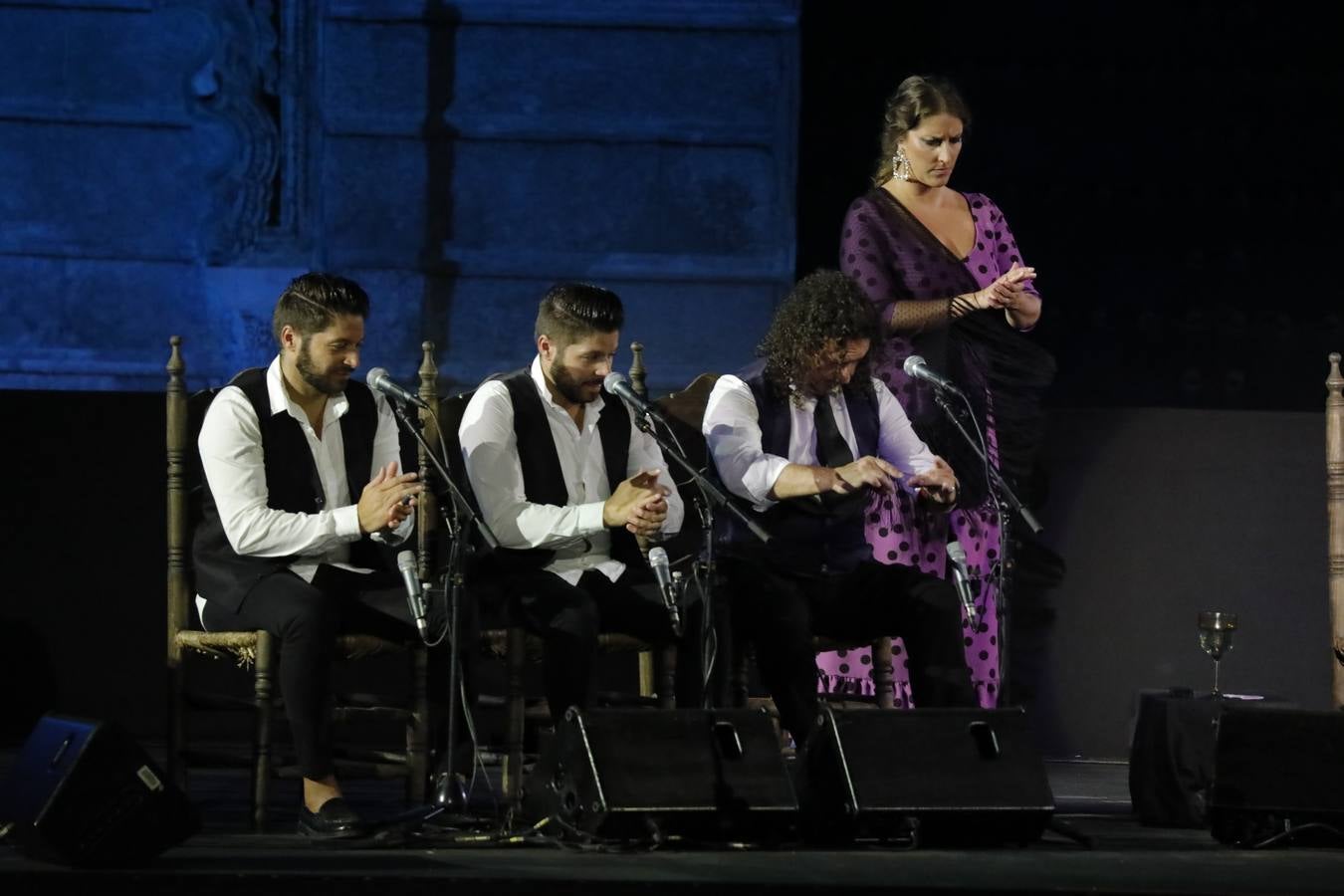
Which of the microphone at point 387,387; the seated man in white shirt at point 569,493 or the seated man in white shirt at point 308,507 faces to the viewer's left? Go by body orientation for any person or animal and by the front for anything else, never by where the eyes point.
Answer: the microphone

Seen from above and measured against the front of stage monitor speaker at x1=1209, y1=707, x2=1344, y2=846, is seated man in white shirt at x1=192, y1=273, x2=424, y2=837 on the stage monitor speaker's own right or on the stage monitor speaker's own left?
on the stage monitor speaker's own left

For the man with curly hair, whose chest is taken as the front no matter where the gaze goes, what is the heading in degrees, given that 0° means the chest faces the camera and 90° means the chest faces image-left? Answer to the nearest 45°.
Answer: approximately 315°

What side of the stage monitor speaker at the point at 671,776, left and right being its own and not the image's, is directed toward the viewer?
back

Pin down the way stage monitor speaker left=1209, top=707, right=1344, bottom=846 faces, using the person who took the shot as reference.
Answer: facing away from the viewer

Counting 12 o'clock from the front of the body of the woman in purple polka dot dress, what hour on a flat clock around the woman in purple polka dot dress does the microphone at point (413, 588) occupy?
The microphone is roughly at 3 o'clock from the woman in purple polka dot dress.

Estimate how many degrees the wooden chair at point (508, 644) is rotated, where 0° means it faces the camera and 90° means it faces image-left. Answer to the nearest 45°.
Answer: approximately 315°

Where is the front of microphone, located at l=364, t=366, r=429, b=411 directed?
to the viewer's left

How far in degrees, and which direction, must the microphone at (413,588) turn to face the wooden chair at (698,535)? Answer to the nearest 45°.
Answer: approximately 135° to its right
